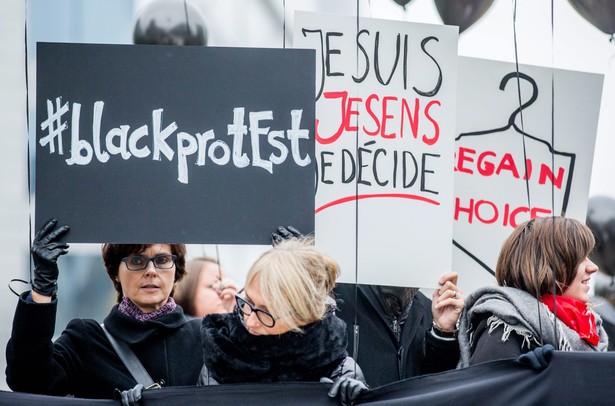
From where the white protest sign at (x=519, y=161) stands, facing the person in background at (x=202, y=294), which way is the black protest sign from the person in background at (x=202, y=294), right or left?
left

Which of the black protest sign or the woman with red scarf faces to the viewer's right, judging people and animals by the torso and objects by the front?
the woman with red scarf

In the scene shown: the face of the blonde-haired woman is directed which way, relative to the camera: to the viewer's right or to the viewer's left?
to the viewer's left

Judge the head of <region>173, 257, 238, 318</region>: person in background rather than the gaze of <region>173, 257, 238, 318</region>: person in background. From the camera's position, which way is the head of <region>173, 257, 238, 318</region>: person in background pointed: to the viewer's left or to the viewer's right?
to the viewer's right

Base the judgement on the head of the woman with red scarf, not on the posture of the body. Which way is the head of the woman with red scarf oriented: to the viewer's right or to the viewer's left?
to the viewer's right

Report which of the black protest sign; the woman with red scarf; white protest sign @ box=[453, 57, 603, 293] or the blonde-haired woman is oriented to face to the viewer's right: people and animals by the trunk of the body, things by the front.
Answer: the woman with red scarf

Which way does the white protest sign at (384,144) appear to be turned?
toward the camera

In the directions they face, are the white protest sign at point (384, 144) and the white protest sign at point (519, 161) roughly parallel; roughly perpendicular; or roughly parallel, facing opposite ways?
roughly parallel

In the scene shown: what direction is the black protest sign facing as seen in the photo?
toward the camera

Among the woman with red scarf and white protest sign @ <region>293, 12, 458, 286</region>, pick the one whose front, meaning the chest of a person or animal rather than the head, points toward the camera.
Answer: the white protest sign

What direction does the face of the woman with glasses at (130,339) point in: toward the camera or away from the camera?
toward the camera

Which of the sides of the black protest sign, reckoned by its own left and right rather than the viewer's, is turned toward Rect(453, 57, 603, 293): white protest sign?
left
